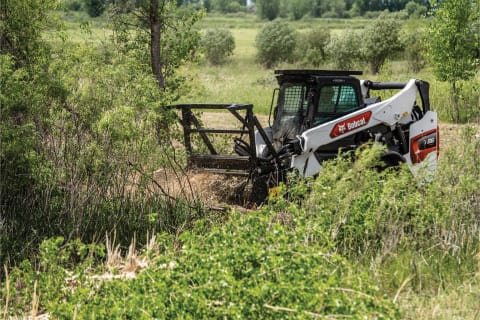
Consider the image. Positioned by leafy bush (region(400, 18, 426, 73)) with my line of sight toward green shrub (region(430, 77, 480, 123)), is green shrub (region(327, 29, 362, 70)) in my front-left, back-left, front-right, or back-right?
back-right

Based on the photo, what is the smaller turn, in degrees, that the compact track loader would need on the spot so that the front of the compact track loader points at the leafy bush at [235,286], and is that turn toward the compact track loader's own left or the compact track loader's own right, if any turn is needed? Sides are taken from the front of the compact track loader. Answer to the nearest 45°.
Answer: approximately 45° to the compact track loader's own left

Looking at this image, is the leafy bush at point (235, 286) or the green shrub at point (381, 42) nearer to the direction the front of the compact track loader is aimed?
the leafy bush

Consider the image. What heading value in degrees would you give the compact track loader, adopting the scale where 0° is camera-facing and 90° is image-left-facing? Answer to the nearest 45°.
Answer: approximately 45°

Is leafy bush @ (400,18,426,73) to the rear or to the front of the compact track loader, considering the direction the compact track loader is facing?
to the rear

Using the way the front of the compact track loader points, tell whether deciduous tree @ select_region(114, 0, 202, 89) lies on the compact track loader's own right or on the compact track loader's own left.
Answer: on the compact track loader's own right

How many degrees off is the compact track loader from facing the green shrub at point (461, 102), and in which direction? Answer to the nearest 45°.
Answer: approximately 135° to its right
